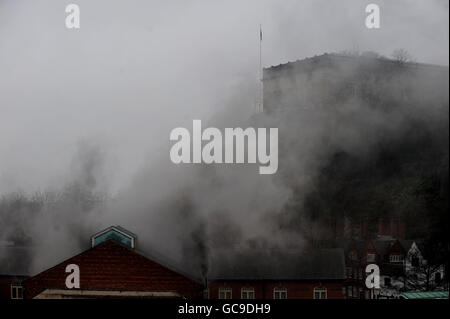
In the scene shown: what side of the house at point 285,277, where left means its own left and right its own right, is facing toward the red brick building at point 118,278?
right

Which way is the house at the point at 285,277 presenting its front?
toward the camera

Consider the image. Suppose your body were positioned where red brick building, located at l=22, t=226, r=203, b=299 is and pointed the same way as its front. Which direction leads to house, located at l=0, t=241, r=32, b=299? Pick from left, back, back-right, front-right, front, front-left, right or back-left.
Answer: back-right

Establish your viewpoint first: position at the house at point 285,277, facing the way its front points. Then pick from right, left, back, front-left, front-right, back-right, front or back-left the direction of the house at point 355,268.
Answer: left

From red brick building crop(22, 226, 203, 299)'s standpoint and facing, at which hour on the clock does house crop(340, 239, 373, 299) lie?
The house is roughly at 9 o'clock from the red brick building.

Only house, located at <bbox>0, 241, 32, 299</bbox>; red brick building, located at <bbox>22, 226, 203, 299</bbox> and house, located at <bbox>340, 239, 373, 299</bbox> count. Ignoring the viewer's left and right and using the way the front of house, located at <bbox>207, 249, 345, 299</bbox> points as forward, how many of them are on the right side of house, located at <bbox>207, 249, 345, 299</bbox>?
2

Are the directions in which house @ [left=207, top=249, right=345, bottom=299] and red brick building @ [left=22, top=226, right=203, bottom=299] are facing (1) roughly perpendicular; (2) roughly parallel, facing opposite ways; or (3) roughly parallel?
roughly parallel

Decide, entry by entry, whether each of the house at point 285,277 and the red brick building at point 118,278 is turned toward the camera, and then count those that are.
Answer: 2

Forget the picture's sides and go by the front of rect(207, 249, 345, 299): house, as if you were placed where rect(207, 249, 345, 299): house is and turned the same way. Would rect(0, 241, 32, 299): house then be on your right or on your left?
on your right

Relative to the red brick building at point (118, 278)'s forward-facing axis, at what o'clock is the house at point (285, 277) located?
The house is roughly at 9 o'clock from the red brick building.

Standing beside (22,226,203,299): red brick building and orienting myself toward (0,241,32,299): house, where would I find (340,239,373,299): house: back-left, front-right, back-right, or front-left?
back-right
